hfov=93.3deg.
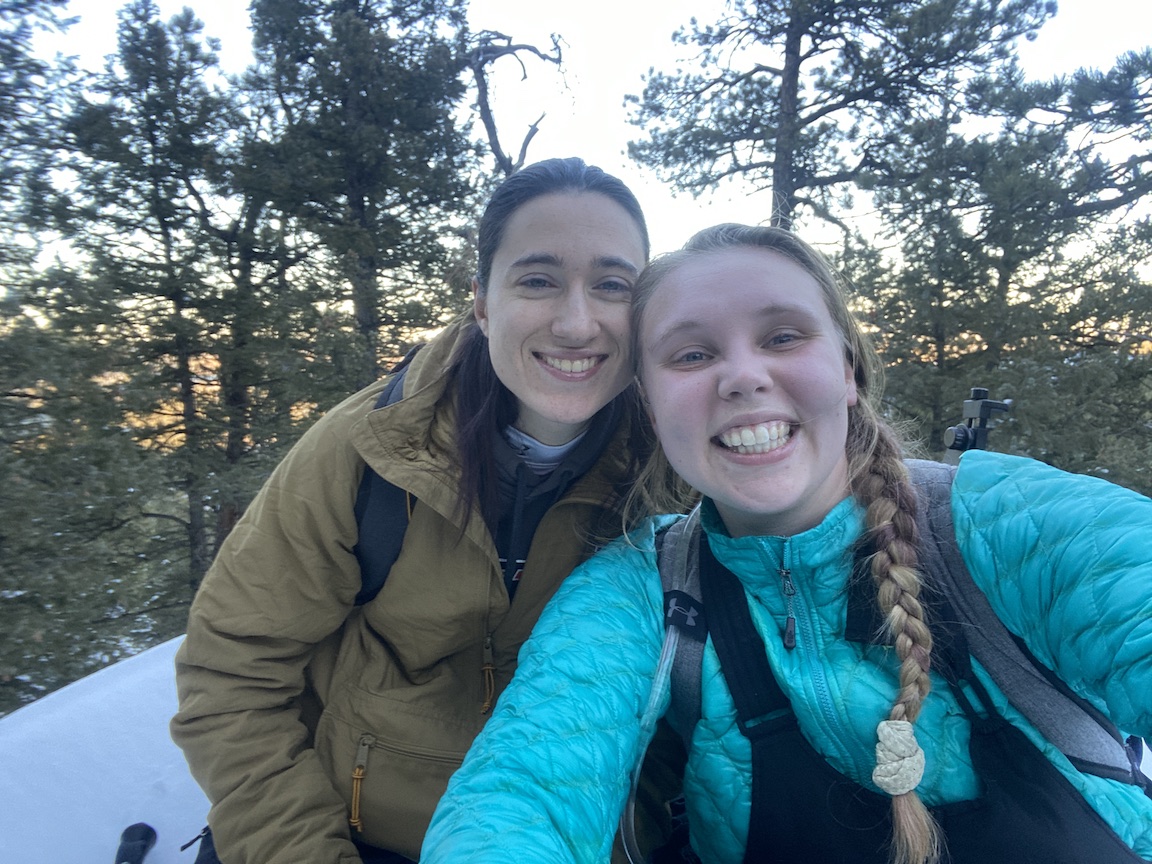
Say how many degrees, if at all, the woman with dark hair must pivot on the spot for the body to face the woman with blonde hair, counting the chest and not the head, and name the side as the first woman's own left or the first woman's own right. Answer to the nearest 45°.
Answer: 0° — they already face them

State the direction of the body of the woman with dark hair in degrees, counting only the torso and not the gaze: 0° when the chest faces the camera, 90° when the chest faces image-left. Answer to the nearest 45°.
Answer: approximately 315°

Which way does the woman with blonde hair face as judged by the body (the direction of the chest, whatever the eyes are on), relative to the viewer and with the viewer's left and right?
facing the viewer

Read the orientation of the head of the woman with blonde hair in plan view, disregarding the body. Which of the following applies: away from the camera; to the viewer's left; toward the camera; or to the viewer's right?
toward the camera

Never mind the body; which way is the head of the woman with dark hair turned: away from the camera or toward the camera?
toward the camera

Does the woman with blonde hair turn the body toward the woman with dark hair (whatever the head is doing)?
no

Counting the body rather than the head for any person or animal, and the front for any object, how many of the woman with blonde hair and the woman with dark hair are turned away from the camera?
0
